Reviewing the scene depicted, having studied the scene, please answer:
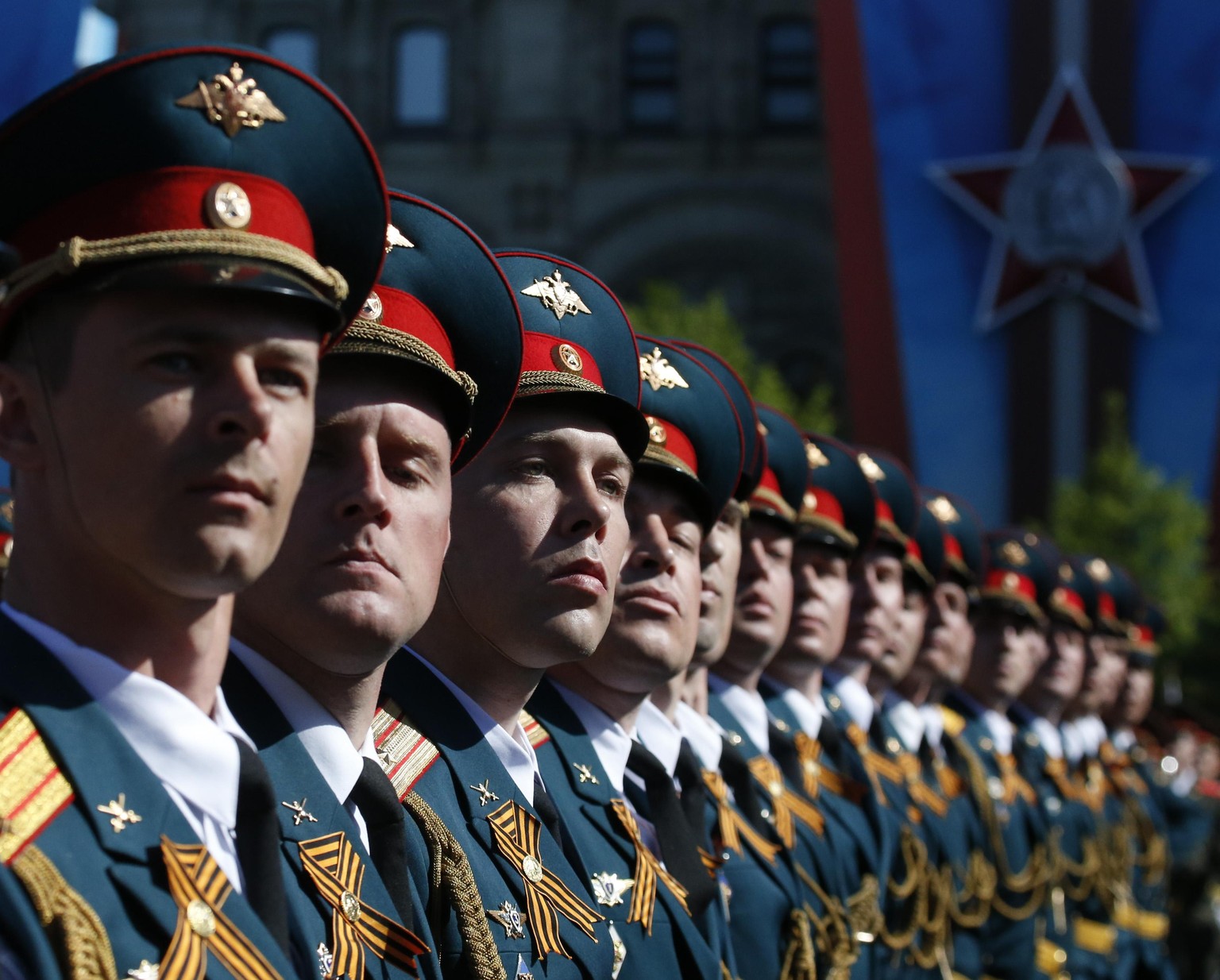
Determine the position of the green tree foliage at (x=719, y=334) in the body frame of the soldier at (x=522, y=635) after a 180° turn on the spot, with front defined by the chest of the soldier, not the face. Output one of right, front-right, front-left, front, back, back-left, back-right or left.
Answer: front-right

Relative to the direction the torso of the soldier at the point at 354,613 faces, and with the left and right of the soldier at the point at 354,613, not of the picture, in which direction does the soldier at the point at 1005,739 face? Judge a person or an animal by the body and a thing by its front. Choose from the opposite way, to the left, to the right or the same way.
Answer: the same way

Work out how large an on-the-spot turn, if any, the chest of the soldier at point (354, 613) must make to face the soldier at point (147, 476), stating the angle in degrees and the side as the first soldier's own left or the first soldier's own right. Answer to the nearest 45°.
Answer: approximately 90° to the first soldier's own right

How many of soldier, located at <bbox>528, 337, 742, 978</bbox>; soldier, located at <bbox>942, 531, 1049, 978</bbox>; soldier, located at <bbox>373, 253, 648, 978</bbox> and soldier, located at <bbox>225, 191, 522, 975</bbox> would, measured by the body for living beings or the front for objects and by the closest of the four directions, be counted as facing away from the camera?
0

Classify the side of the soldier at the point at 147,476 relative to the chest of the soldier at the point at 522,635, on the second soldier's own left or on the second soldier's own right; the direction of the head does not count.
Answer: on the second soldier's own right

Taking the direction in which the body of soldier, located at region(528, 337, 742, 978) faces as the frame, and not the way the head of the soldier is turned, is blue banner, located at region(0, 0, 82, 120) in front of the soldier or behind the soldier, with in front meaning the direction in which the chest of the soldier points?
behind

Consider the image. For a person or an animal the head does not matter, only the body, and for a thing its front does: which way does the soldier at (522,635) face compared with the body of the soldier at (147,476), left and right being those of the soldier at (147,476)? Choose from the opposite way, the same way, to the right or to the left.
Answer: the same way

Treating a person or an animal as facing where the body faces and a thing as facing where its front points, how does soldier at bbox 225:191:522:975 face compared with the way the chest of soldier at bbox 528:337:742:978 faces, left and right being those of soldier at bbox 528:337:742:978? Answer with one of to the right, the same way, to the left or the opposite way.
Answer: the same way
